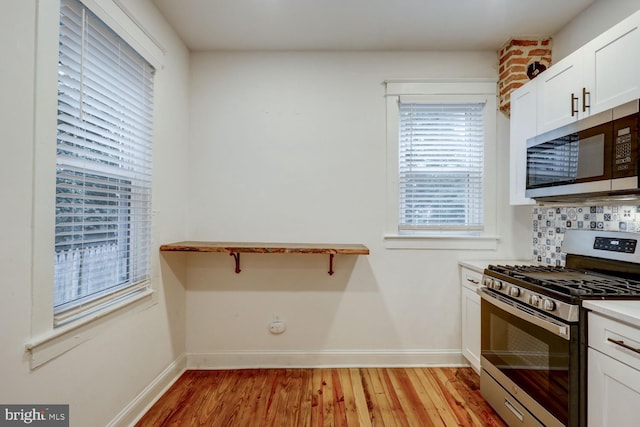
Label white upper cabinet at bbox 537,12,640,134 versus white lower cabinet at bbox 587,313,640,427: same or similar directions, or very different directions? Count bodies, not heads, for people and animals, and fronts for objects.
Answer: same or similar directions

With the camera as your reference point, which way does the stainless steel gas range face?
facing the viewer and to the left of the viewer

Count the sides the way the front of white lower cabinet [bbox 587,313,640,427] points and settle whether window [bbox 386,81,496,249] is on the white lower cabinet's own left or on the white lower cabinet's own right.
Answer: on the white lower cabinet's own right

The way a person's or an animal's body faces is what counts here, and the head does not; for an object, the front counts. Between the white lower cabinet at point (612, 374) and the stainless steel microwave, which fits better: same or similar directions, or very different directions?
same or similar directions

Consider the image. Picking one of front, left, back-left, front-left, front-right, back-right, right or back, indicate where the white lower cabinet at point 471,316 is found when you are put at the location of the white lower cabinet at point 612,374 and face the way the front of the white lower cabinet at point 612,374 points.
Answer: right

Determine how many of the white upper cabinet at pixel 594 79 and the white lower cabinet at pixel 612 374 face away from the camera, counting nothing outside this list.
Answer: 0

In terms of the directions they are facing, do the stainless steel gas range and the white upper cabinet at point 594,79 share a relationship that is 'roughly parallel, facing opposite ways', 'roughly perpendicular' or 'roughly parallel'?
roughly parallel

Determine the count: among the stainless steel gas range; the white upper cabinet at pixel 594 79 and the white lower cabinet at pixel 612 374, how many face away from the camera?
0
